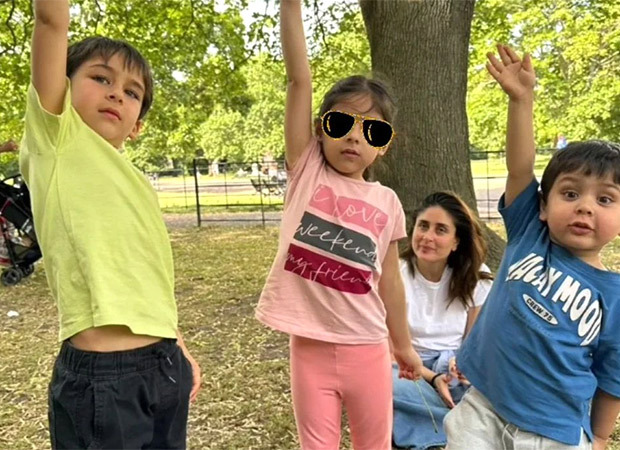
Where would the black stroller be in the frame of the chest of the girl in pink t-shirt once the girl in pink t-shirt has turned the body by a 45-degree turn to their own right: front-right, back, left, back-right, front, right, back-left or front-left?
right

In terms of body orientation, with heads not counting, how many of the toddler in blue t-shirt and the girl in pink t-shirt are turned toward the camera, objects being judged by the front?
2

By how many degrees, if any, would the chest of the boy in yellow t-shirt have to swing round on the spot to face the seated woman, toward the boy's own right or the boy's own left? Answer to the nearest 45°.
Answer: approximately 90° to the boy's own left

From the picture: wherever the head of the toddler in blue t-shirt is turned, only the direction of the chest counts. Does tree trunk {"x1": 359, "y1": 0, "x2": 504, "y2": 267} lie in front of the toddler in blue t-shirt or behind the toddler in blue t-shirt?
behind

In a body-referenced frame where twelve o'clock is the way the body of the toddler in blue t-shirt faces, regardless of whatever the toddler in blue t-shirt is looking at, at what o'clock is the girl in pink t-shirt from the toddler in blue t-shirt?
The girl in pink t-shirt is roughly at 3 o'clock from the toddler in blue t-shirt.

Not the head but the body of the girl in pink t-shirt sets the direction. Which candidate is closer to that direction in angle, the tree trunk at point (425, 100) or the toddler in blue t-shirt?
the toddler in blue t-shirt

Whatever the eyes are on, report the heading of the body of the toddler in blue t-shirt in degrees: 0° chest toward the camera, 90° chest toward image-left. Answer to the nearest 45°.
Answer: approximately 0°

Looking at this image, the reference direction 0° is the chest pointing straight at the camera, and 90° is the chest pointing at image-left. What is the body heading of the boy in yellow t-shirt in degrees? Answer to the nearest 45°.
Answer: approximately 315°
